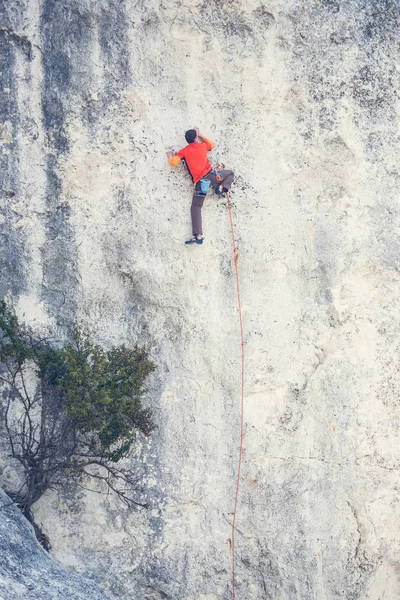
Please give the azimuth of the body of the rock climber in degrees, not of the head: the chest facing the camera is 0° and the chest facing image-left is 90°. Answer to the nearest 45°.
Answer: approximately 180°
